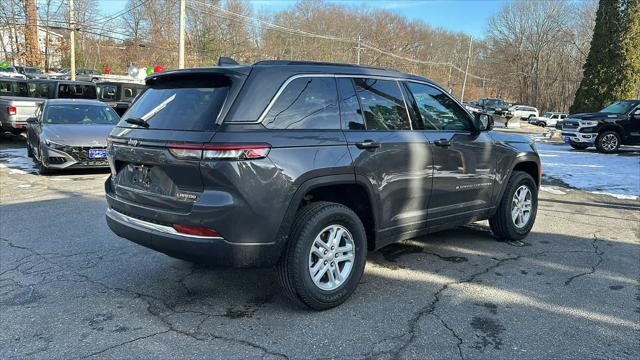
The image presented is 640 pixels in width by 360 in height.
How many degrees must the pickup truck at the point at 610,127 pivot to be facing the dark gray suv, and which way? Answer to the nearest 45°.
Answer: approximately 45° to its left

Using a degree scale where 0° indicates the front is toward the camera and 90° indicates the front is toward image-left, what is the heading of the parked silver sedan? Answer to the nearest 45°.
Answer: approximately 315°

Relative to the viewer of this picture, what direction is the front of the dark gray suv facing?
facing away from the viewer and to the right of the viewer

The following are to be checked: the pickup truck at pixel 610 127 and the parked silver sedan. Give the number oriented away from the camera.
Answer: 0

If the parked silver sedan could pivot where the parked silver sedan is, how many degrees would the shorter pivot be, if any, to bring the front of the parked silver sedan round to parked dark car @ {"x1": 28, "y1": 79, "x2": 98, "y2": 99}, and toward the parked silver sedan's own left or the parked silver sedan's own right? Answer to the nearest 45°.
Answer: approximately 135° to the parked silver sedan's own left

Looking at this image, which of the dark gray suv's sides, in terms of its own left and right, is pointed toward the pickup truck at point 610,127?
front

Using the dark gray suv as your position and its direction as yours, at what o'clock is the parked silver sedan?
The parked silver sedan is roughly at 9 o'clock from the dark gray suv.

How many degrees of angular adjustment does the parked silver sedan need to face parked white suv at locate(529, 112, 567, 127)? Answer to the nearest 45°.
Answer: approximately 90° to its left

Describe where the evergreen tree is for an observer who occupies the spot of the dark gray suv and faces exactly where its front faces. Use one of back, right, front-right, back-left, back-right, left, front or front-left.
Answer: front

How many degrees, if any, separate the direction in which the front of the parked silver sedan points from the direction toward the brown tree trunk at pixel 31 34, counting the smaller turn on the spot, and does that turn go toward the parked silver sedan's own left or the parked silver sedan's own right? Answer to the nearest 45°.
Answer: approximately 135° to the parked silver sedan's own left

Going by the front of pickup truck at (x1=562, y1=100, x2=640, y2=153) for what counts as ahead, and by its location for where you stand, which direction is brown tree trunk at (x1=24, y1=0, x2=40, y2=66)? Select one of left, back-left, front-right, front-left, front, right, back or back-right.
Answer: front-right

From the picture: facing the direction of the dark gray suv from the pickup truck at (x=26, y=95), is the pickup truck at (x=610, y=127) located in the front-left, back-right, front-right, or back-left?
front-left
